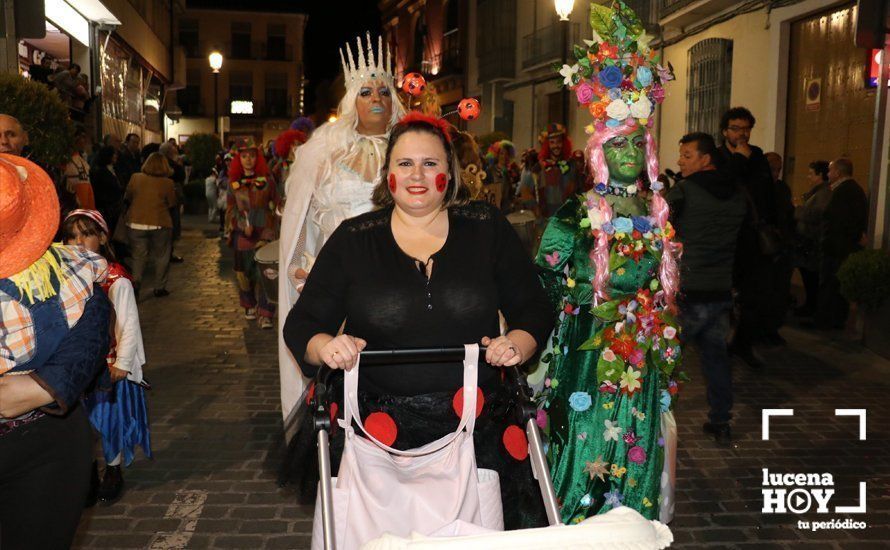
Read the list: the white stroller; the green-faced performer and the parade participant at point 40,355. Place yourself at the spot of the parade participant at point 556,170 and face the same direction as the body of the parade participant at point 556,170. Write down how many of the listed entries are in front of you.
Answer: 3

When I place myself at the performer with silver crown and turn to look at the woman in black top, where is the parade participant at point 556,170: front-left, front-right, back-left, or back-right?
back-left

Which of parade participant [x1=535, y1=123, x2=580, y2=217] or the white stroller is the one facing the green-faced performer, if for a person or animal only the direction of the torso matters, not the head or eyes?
the parade participant

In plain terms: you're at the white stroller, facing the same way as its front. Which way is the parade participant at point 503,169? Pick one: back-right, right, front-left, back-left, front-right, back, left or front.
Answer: back

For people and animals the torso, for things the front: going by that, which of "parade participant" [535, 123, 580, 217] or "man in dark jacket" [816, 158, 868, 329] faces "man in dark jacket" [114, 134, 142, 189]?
"man in dark jacket" [816, 158, 868, 329]

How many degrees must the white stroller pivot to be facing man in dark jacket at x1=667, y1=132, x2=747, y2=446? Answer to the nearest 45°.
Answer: approximately 180°

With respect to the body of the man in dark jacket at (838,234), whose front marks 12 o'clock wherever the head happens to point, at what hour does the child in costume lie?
The child in costume is roughly at 10 o'clock from the man in dark jacket.

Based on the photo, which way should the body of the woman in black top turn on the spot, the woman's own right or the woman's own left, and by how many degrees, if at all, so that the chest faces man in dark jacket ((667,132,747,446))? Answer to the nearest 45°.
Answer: approximately 135° to the woman's own left

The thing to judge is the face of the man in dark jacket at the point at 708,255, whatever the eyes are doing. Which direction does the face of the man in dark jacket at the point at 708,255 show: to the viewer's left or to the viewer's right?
to the viewer's left

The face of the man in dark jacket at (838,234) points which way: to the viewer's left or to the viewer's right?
to the viewer's left
